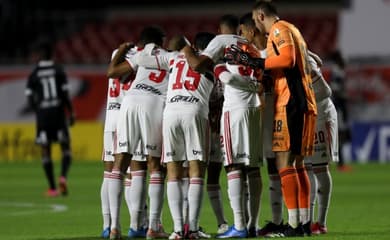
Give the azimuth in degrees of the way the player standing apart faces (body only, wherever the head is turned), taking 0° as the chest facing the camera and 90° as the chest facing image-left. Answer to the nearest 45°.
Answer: approximately 180°
